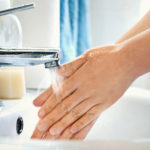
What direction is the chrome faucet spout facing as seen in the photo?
to the viewer's right
